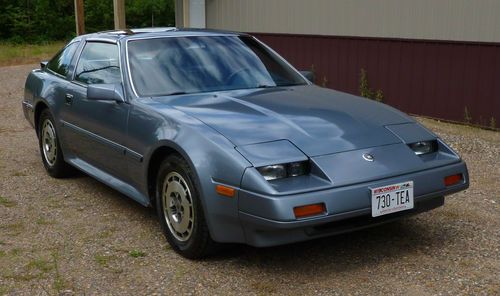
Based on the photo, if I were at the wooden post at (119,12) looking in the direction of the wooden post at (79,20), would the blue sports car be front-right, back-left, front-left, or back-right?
back-left

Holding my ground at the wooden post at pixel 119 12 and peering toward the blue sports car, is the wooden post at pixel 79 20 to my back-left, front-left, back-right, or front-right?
back-right

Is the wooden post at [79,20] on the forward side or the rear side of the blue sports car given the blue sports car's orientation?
on the rear side

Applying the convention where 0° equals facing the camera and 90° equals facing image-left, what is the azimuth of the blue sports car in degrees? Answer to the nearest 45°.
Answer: approximately 315°

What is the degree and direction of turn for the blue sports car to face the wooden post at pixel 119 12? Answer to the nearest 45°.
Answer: approximately 135° to its left

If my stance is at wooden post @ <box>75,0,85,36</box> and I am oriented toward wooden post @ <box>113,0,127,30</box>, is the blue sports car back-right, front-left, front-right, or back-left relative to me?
front-right
